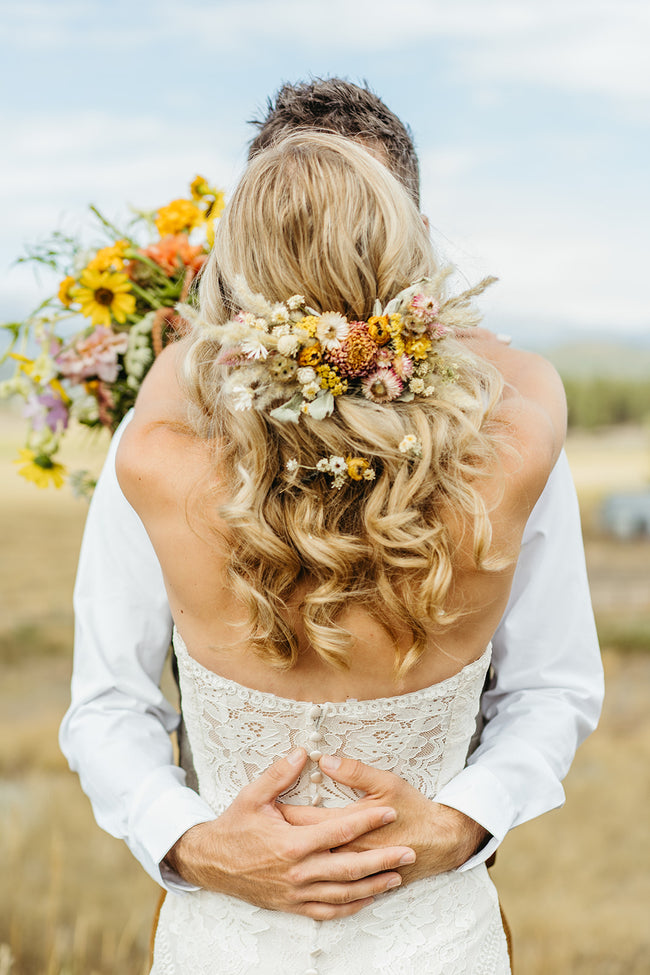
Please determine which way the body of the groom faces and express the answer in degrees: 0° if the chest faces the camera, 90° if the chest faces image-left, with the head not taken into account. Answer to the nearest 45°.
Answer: approximately 0°

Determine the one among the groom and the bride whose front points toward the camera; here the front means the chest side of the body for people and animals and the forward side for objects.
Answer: the groom

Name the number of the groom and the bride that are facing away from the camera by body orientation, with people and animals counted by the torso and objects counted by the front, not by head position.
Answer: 1

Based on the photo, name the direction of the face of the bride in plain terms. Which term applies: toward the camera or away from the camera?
away from the camera

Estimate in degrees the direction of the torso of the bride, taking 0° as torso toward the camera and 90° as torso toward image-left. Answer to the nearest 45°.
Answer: approximately 180°

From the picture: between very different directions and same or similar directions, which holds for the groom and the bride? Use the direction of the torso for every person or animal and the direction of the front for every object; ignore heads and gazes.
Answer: very different directions

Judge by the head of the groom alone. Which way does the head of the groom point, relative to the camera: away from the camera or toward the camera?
toward the camera
